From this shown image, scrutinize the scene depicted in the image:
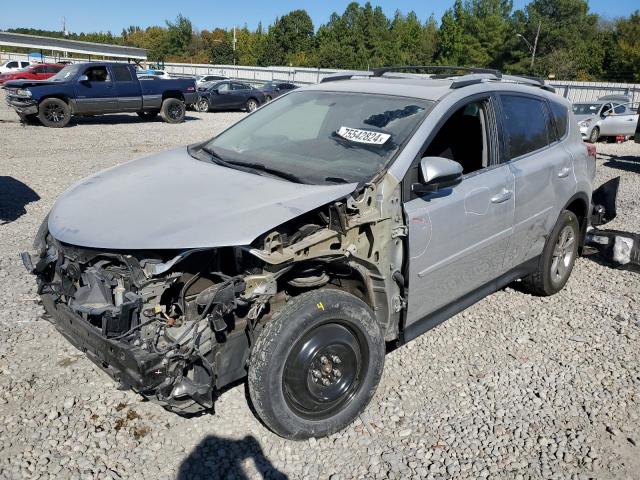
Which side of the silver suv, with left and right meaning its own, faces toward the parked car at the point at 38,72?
right

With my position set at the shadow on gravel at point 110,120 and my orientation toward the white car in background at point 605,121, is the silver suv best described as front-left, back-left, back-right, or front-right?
front-right

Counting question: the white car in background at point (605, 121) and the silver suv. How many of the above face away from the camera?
0

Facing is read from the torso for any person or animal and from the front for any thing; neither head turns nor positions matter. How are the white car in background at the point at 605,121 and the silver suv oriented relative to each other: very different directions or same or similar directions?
same or similar directions

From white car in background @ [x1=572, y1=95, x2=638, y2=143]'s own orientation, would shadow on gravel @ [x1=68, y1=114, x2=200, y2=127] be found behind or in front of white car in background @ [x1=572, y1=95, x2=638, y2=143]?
in front

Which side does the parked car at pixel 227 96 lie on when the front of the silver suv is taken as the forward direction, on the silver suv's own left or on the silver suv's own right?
on the silver suv's own right

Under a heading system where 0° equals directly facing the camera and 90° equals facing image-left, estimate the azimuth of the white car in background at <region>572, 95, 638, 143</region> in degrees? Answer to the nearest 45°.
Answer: approximately 45°

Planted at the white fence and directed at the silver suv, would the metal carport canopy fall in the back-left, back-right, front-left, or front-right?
back-right

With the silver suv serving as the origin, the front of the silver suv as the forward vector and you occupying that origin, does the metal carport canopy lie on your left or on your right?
on your right

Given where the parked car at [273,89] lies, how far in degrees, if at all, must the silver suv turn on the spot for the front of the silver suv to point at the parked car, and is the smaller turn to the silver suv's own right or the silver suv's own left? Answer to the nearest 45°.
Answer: approximately 135° to the silver suv's own right

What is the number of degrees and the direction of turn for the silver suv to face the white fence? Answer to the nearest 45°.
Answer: approximately 135° to its right

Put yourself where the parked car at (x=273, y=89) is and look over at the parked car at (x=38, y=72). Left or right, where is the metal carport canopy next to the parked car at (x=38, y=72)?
right
